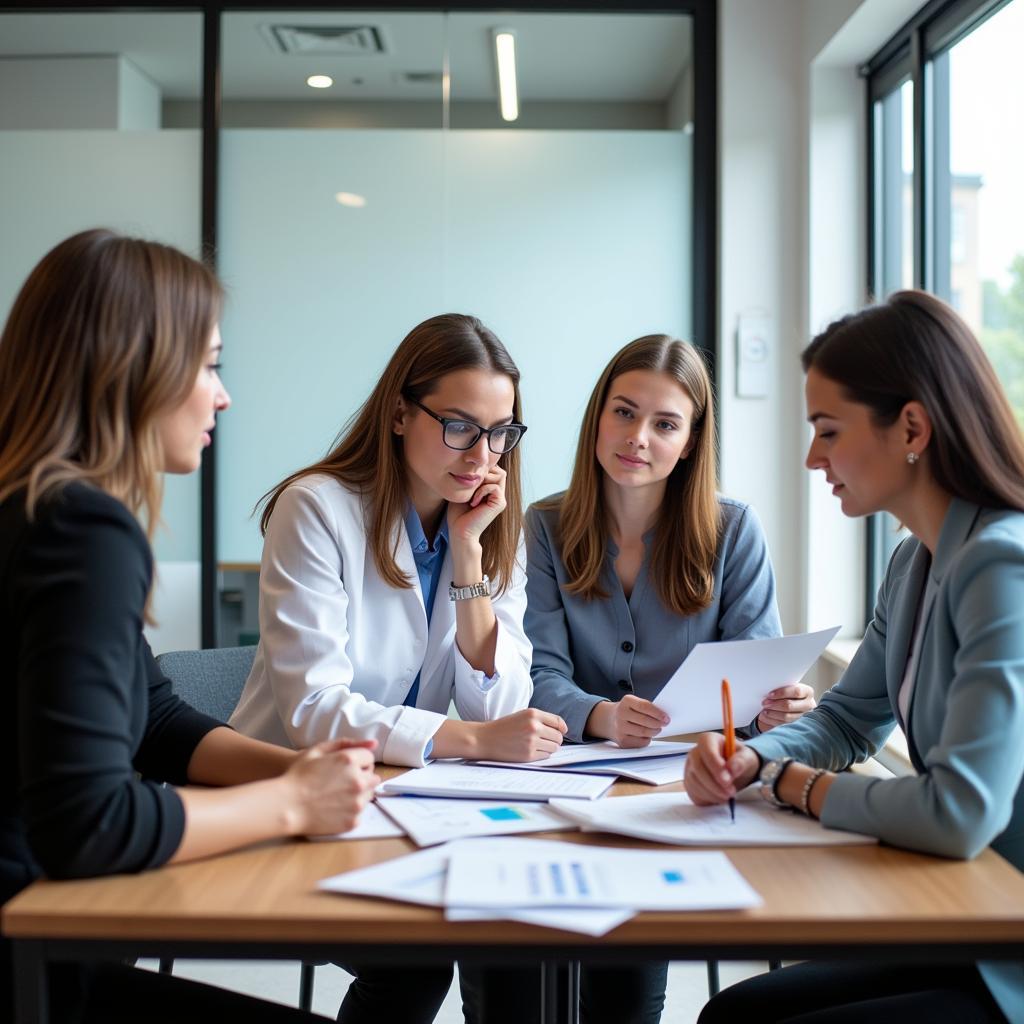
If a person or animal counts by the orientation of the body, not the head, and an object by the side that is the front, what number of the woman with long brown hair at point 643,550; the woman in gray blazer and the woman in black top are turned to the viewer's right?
1

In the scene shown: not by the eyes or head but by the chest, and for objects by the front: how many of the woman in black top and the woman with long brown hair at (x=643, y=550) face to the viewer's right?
1

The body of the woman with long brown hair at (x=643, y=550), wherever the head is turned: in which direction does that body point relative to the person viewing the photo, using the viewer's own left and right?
facing the viewer

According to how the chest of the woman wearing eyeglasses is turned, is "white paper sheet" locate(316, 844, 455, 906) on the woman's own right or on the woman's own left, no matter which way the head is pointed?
on the woman's own right

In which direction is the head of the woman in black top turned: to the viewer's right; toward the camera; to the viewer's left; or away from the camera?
to the viewer's right

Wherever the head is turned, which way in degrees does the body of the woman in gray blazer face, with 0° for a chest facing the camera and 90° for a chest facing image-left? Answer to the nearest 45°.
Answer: approximately 90°

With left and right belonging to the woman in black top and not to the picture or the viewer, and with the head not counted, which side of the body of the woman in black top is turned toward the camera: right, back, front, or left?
right

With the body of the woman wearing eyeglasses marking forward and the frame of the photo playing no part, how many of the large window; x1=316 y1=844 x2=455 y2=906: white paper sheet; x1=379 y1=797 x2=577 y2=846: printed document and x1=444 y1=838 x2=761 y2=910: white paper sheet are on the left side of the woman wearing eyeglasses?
1

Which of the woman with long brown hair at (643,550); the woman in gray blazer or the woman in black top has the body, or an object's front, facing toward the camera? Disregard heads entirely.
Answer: the woman with long brown hair

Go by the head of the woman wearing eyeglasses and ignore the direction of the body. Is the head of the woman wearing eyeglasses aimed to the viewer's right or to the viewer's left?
to the viewer's right

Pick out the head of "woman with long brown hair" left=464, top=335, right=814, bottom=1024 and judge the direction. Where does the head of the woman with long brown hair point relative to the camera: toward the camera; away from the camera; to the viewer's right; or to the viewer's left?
toward the camera
